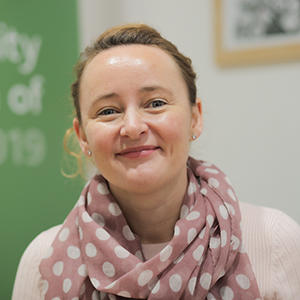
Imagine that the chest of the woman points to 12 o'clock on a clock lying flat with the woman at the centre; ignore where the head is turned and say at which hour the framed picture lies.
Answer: The framed picture is roughly at 7 o'clock from the woman.

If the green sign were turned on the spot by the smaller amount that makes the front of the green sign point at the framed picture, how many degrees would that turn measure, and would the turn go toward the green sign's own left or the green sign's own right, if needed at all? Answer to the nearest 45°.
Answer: approximately 90° to the green sign's own left

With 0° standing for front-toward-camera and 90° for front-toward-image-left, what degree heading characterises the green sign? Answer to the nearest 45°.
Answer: approximately 0°
